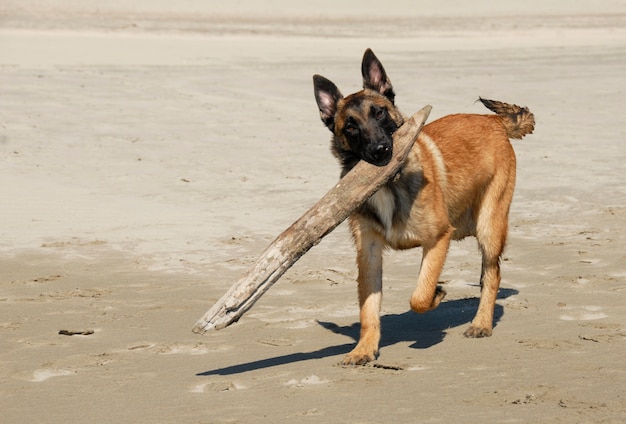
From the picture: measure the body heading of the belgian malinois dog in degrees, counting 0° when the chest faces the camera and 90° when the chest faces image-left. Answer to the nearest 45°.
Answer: approximately 45°
